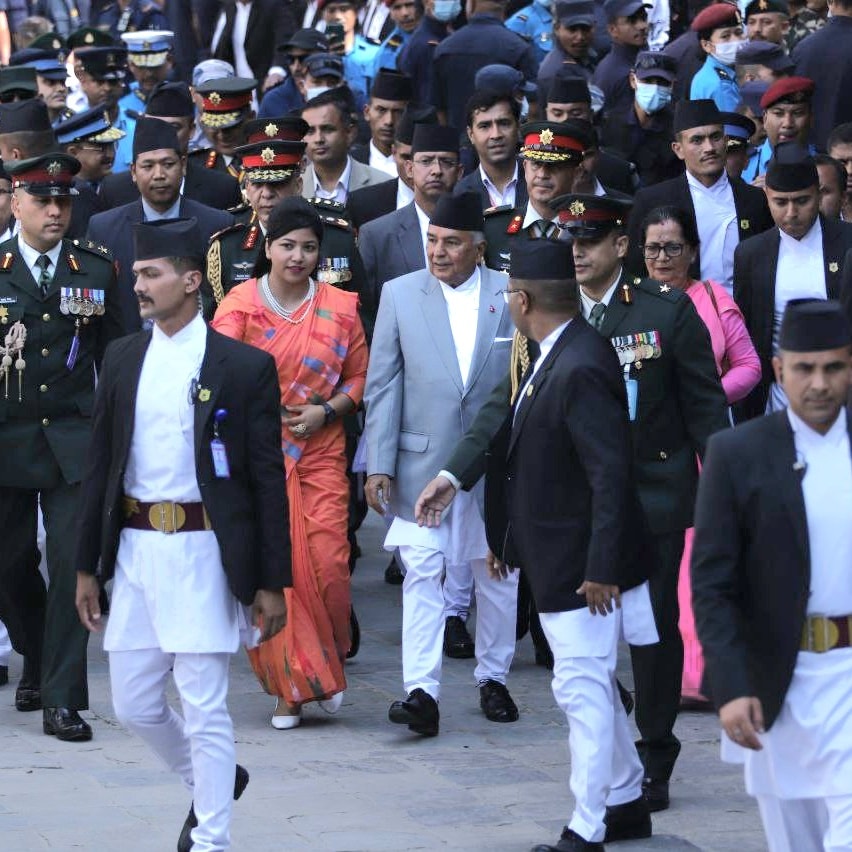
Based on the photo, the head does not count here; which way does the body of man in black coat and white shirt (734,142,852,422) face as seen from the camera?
toward the camera

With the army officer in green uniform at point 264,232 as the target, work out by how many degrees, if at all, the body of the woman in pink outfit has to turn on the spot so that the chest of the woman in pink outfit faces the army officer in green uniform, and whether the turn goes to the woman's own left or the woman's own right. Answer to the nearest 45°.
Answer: approximately 45° to the woman's own right

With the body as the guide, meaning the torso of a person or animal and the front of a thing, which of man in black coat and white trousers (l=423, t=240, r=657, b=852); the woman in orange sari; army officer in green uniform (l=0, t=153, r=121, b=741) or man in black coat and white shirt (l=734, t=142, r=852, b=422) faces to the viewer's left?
man in black coat and white trousers (l=423, t=240, r=657, b=852)

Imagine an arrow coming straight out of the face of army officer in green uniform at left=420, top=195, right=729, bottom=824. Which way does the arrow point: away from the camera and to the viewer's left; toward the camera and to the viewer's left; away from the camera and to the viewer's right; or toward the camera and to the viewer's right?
toward the camera and to the viewer's left

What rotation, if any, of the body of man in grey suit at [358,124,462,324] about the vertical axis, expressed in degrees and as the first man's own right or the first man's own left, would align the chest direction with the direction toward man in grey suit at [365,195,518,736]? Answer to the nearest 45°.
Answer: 0° — they already face them

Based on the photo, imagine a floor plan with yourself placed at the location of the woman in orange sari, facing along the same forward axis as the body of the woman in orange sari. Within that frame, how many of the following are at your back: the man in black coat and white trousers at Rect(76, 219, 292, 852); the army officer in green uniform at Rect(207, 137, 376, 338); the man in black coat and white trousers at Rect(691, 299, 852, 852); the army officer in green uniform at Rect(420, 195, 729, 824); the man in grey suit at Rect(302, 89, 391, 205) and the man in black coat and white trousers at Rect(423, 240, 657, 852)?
2

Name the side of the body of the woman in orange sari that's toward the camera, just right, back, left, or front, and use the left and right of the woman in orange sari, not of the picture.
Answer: front

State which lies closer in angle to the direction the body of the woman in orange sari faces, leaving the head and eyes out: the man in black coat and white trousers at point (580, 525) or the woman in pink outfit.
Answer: the man in black coat and white trousers

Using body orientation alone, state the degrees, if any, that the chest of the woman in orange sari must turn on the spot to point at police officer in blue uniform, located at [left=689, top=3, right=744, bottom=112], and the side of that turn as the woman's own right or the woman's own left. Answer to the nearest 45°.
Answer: approximately 135° to the woman's own left

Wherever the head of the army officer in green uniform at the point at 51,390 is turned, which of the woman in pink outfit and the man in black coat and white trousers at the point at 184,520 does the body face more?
the man in black coat and white trousers

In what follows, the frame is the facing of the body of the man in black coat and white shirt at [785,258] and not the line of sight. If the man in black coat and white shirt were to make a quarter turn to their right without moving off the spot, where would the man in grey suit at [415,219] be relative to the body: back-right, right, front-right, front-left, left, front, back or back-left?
front

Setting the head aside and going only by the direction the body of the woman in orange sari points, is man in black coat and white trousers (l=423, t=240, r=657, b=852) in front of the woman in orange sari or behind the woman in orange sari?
in front

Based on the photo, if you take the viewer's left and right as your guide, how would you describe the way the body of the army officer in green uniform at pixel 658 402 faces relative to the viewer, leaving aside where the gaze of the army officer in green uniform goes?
facing the viewer and to the left of the viewer

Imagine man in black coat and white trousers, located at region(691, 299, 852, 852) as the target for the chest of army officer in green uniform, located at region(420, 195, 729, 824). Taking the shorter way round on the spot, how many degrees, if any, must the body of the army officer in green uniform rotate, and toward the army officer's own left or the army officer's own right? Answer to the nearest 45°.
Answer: approximately 45° to the army officer's own left

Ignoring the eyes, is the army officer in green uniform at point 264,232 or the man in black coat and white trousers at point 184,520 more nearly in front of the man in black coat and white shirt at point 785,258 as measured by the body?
the man in black coat and white trousers
